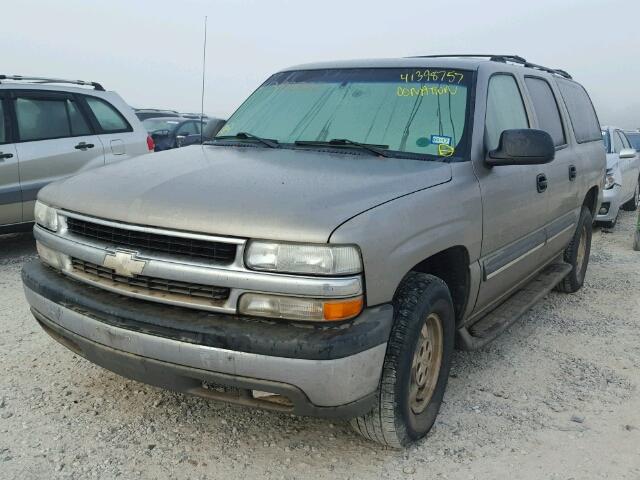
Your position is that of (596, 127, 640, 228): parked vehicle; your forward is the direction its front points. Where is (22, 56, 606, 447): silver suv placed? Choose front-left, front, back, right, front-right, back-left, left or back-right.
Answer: front-left

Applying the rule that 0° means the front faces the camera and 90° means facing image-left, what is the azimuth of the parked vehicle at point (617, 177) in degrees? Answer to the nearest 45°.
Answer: approximately 45°

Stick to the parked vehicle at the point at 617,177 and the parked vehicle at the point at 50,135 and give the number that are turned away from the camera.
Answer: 0

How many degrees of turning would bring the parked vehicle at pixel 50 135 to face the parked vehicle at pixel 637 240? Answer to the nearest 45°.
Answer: approximately 135° to its left

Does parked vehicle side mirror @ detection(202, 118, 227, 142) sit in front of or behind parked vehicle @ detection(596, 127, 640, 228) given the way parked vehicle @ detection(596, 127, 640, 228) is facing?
in front

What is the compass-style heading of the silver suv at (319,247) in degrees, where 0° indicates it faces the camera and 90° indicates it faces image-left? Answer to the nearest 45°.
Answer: approximately 45°

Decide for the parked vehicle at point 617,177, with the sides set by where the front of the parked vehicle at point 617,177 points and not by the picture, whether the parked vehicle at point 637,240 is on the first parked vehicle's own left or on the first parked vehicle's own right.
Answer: on the first parked vehicle's own left

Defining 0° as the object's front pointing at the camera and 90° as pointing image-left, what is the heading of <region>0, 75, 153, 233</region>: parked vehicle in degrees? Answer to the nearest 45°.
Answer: approximately 45°
